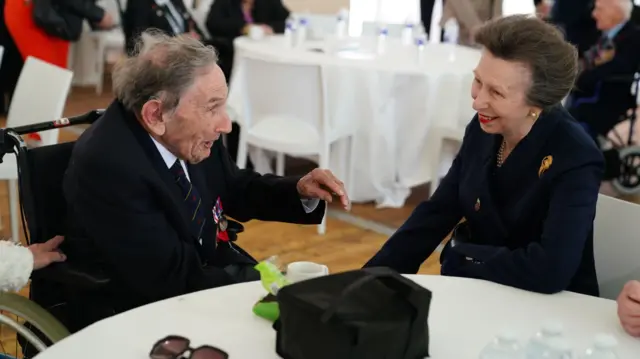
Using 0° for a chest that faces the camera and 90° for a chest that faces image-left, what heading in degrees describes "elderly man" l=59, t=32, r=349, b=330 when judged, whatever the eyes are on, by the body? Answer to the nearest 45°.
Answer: approximately 315°

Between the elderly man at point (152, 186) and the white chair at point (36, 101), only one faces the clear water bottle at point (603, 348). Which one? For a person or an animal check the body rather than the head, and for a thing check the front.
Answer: the elderly man

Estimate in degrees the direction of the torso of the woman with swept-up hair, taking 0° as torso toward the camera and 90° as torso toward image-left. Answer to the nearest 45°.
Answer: approximately 45°

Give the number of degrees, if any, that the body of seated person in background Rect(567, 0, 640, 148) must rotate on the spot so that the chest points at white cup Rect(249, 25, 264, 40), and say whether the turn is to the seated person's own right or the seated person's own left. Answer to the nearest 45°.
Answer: approximately 45° to the seated person's own right

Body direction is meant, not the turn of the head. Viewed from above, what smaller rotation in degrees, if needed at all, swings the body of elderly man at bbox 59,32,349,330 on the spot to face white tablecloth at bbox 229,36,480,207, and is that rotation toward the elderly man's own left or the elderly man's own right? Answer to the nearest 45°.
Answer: approximately 90° to the elderly man's own left

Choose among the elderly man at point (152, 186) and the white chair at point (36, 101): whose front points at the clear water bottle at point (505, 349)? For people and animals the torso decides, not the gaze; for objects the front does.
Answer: the elderly man

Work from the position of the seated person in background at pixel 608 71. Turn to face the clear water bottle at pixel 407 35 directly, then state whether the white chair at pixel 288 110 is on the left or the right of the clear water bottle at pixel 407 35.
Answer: left
